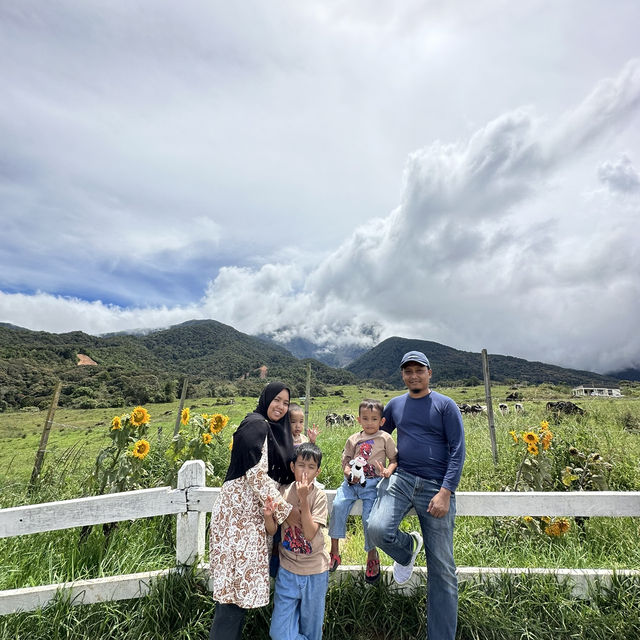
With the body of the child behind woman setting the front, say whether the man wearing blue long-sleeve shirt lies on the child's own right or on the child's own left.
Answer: on the child's own left

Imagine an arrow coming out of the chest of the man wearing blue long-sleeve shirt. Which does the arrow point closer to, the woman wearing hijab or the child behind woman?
the woman wearing hijab

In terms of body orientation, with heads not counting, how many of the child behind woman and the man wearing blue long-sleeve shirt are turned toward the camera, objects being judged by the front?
2

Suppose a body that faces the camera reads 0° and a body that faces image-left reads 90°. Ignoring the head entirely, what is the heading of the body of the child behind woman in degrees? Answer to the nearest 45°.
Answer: approximately 0°

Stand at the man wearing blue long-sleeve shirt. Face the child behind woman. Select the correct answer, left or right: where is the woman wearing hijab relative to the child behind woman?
left

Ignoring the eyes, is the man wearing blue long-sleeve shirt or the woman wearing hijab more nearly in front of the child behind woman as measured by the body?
the woman wearing hijab

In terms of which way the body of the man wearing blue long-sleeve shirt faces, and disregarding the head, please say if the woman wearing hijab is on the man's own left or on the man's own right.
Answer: on the man's own right

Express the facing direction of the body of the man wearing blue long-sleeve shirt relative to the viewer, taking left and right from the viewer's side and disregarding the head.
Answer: facing the viewer
